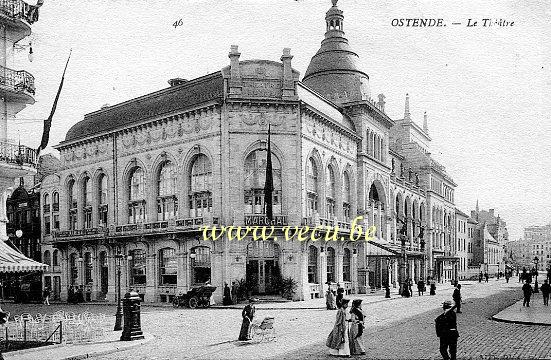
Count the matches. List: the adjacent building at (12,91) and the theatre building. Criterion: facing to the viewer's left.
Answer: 0

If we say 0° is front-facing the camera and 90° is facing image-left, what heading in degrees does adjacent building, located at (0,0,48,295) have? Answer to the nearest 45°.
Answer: approximately 270°

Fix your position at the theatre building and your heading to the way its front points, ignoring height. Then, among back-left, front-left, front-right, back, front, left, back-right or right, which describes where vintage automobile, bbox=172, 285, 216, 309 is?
front-right

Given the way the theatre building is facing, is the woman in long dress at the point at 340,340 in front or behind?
in front
